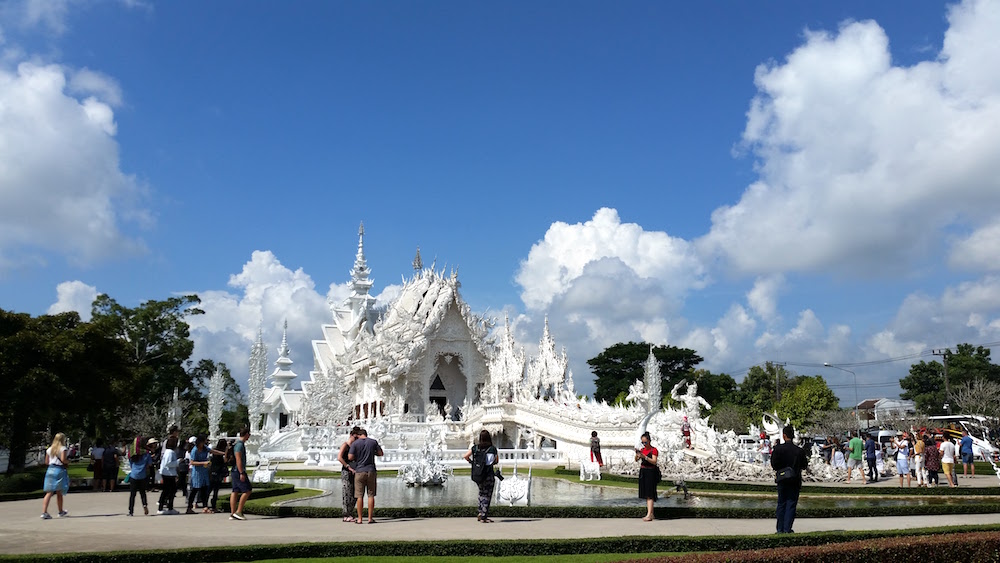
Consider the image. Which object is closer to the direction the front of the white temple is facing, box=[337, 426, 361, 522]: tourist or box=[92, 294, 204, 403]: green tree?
the tourist

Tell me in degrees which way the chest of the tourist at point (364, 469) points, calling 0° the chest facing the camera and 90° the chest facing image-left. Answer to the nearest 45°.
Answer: approximately 180°

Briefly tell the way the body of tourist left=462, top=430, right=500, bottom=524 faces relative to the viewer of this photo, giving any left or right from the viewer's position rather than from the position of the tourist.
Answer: facing away from the viewer

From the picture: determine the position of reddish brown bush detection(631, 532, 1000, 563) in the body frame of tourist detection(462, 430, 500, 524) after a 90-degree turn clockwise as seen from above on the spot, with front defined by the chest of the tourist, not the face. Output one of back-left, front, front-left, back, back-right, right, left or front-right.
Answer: front-right
